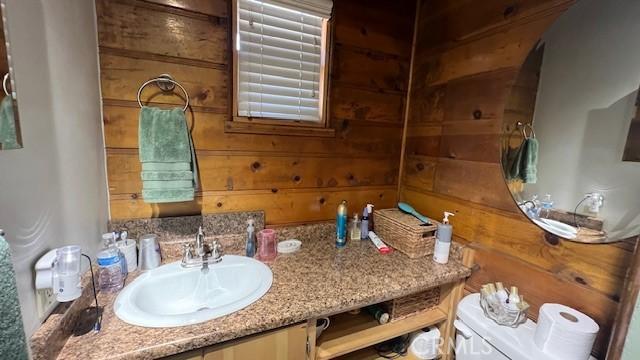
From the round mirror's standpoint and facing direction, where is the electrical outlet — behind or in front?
in front

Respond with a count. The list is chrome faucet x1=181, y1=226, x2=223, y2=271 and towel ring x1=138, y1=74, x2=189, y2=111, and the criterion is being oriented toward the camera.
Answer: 2

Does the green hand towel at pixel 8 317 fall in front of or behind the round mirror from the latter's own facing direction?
in front

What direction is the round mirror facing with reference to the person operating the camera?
facing the viewer and to the left of the viewer

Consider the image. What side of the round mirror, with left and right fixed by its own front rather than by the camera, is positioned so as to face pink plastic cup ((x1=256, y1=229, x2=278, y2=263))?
front

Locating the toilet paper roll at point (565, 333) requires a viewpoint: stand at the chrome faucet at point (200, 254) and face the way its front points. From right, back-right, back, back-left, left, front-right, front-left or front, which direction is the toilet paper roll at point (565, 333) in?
front-left

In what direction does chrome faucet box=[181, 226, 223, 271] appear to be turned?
toward the camera

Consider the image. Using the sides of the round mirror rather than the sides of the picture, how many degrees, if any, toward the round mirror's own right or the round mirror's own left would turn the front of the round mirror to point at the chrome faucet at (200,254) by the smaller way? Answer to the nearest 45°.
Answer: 0° — it already faces it

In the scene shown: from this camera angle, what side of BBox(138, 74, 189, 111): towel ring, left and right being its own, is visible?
front

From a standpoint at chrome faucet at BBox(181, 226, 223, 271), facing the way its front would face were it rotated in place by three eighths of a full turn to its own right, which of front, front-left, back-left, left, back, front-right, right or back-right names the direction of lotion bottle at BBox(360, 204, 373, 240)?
back-right

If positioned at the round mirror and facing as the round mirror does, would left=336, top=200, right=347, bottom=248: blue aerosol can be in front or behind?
in front

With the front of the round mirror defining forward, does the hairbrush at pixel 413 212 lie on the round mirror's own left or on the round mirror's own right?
on the round mirror's own right
